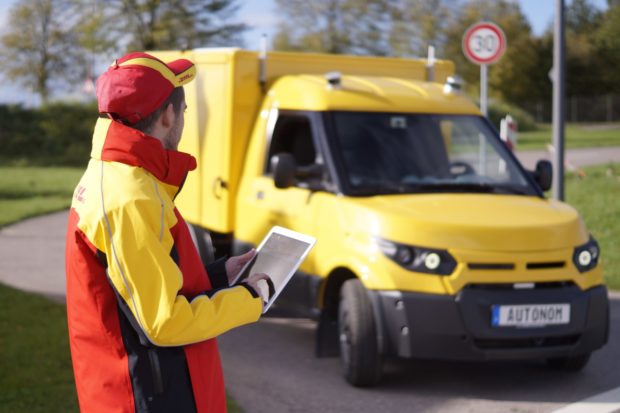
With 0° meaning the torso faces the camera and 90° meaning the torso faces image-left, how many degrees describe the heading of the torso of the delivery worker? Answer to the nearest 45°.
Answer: approximately 225°

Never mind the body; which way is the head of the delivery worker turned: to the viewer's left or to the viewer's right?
to the viewer's right

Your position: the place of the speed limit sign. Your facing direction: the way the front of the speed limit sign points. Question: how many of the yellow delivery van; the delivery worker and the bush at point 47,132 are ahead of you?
2

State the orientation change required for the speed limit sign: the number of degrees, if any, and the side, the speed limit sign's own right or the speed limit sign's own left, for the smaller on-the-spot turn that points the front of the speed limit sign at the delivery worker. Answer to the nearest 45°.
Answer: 0° — it already faces them

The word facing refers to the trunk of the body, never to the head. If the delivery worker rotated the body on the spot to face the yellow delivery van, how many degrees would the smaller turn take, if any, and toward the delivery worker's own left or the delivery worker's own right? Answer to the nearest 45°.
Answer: approximately 45° to the delivery worker's own left

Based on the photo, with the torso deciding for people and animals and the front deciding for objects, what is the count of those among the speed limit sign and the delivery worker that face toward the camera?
1

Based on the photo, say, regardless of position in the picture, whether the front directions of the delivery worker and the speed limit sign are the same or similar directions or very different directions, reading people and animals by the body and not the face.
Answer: very different directions

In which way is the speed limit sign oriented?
toward the camera

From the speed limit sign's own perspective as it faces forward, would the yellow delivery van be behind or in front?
in front

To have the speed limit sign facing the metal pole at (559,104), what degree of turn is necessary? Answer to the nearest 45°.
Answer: approximately 45° to its left

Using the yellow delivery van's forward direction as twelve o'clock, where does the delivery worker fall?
The delivery worker is roughly at 2 o'clock from the yellow delivery van.

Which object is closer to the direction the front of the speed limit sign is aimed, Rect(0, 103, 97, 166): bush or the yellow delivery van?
the yellow delivery van

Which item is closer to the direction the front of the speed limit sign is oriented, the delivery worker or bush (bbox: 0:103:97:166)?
the delivery worker

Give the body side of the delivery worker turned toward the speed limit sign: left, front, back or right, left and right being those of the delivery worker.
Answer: front

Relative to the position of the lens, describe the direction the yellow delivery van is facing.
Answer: facing the viewer and to the right of the viewer
